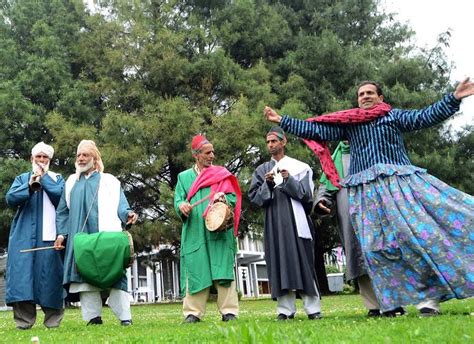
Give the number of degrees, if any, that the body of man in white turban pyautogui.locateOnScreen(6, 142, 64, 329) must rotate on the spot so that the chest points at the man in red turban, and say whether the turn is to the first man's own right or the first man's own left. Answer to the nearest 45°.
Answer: approximately 45° to the first man's own left

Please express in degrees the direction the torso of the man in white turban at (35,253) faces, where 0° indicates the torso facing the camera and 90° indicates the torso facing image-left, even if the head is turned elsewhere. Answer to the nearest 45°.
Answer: approximately 0°

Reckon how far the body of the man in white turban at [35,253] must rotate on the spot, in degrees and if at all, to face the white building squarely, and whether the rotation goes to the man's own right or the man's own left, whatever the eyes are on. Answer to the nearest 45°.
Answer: approximately 180°

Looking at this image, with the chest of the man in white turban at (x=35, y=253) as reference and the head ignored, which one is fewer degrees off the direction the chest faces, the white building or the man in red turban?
the man in red turban

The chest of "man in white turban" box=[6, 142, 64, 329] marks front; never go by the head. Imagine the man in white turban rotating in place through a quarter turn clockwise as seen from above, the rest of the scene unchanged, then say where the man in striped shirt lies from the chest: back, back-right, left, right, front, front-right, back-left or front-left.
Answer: back-left
